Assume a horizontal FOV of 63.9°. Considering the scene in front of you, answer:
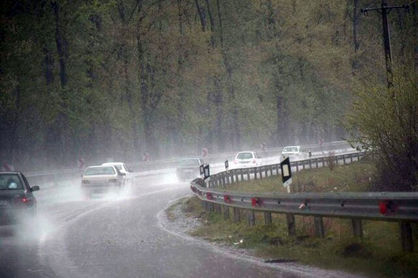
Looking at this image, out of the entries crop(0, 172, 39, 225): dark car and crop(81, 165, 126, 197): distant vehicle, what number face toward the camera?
0

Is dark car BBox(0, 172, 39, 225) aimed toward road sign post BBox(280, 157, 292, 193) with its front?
no

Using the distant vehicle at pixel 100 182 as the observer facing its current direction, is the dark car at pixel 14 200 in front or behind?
behind

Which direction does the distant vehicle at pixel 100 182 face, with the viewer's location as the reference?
facing away from the viewer and to the right of the viewer

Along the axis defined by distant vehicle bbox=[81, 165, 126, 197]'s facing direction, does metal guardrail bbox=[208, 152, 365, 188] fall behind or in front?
in front

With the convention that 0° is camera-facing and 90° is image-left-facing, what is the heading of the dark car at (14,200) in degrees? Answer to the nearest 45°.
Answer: approximately 180°

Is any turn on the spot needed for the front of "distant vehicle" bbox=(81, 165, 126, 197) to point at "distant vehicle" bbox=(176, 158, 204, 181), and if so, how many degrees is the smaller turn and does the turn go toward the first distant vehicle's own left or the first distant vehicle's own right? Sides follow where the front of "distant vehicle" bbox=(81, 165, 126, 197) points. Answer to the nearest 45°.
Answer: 0° — it already faces it

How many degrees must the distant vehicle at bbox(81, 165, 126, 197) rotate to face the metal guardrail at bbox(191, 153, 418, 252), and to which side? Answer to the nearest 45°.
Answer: approximately 135° to its right

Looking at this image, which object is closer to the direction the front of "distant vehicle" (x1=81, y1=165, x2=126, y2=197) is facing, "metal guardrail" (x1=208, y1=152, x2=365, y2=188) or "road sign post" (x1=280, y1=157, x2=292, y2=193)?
the metal guardrail
